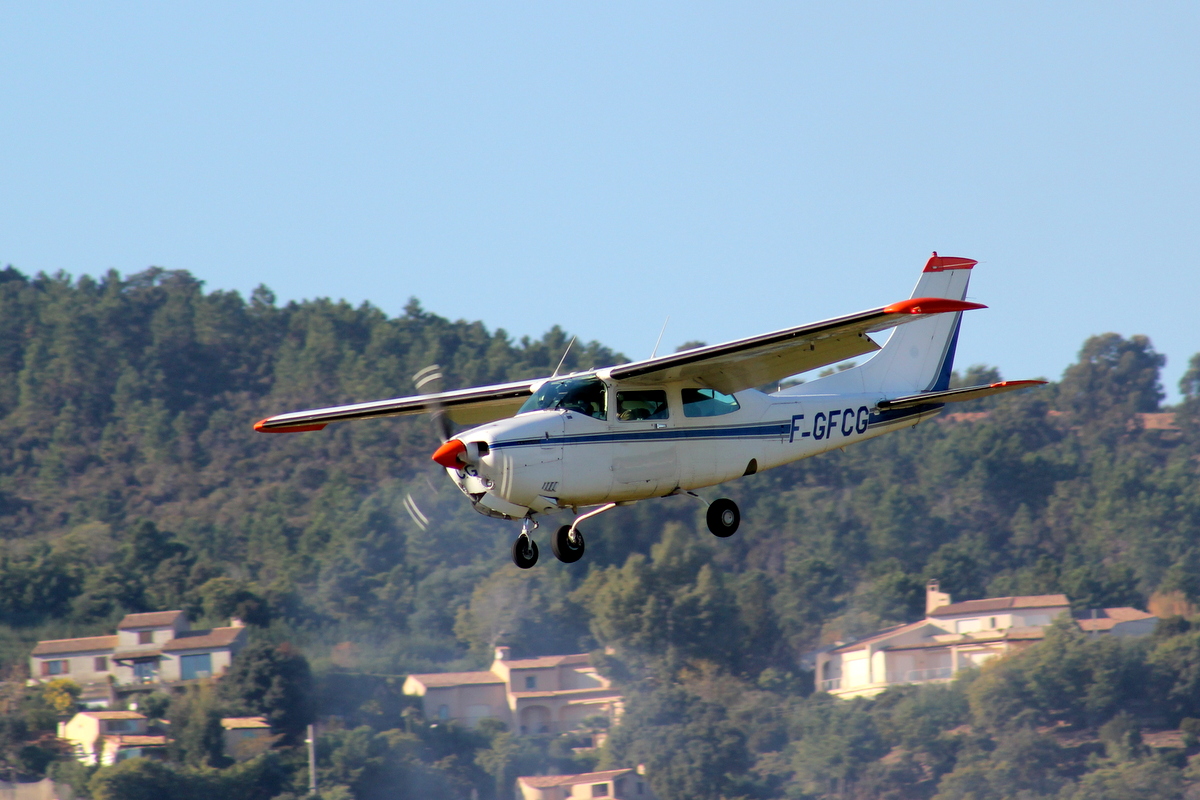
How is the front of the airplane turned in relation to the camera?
facing the viewer and to the left of the viewer
